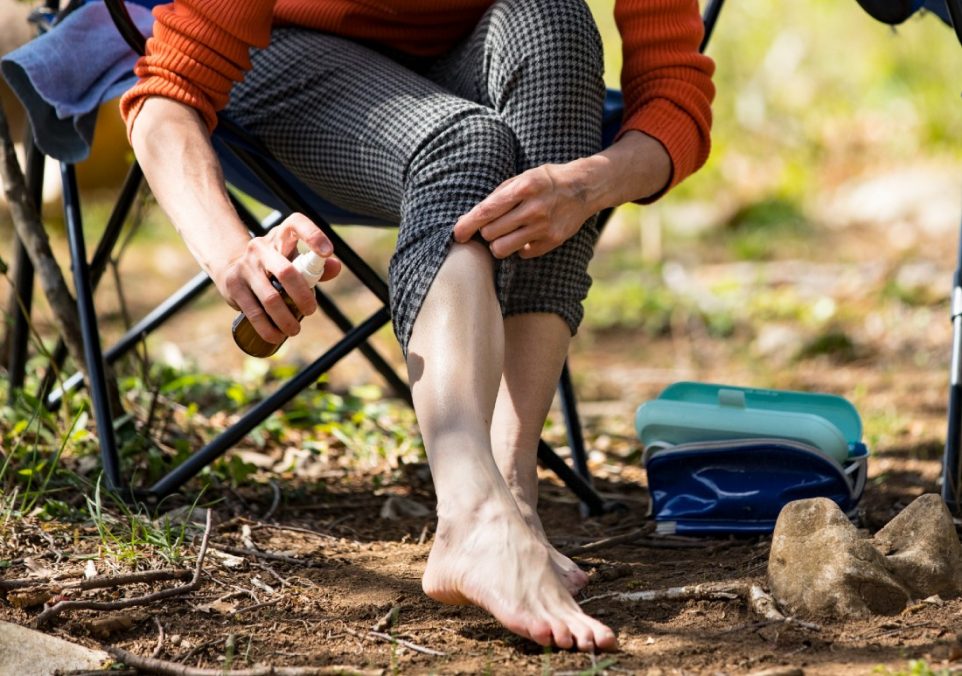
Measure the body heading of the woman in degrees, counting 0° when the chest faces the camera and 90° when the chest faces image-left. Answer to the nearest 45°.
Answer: approximately 315°

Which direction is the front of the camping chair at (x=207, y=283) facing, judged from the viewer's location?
facing the viewer and to the right of the viewer

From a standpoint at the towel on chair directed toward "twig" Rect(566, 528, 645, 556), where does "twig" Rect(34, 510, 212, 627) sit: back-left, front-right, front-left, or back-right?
front-right

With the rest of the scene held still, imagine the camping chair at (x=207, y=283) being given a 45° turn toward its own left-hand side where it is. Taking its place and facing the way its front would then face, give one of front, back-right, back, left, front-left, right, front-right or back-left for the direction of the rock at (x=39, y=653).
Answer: right

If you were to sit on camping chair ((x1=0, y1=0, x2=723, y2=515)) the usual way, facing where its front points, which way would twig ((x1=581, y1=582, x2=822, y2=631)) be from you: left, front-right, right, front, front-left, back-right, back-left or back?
front
